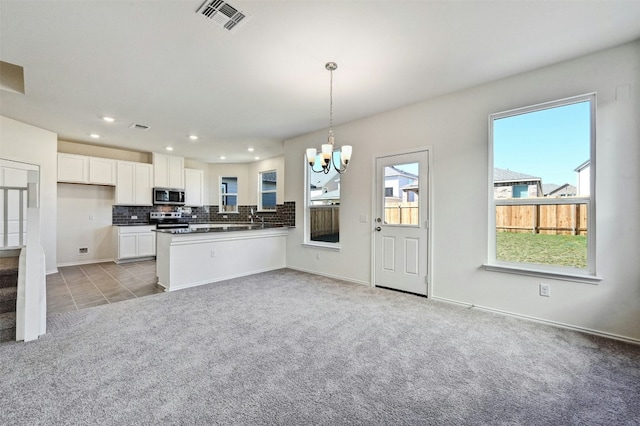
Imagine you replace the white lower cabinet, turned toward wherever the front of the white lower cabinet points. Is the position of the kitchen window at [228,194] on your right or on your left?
on your left

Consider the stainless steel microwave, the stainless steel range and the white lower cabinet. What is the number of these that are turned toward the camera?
3

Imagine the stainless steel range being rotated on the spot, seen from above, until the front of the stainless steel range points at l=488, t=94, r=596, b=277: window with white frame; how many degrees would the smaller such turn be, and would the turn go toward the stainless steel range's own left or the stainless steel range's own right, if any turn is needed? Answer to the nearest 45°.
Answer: approximately 45° to the stainless steel range's own left

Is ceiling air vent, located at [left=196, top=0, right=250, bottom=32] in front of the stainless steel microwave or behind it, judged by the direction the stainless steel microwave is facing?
in front

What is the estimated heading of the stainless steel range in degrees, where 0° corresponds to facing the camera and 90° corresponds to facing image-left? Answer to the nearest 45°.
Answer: approximately 0°

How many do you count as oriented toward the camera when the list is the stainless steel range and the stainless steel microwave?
2
